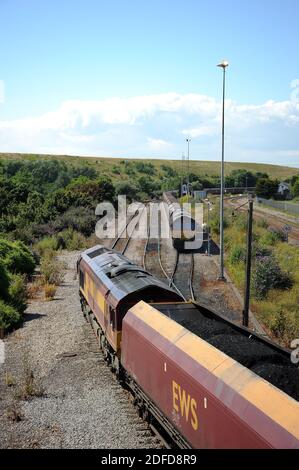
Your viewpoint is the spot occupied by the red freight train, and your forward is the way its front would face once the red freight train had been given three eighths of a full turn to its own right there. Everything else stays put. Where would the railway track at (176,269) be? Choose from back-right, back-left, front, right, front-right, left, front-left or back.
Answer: left

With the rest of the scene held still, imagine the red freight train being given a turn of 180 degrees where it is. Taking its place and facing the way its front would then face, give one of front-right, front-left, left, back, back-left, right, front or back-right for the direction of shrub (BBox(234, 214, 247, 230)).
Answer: back-left

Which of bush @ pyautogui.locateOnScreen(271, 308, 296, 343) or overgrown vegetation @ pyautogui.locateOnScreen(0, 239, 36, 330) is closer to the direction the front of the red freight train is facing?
the overgrown vegetation

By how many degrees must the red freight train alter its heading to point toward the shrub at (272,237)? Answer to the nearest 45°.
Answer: approximately 45° to its right

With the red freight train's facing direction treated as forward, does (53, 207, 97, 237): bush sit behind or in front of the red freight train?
in front

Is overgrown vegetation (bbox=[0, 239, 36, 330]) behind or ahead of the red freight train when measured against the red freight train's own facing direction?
ahead

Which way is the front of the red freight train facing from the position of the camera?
facing away from the viewer and to the left of the viewer

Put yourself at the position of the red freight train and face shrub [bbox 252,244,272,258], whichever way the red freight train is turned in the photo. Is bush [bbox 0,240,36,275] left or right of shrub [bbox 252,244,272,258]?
left

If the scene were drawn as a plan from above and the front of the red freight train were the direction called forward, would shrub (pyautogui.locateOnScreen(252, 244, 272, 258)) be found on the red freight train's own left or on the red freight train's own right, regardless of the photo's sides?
on the red freight train's own right

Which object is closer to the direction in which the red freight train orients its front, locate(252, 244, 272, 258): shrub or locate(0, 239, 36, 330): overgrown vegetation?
the overgrown vegetation
